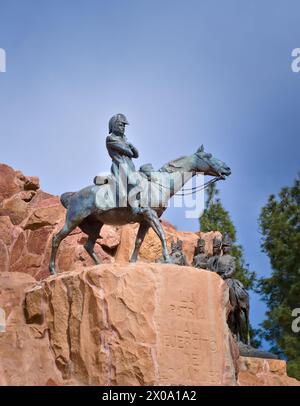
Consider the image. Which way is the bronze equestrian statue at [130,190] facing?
to the viewer's right

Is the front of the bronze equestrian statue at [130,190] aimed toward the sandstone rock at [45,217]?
no

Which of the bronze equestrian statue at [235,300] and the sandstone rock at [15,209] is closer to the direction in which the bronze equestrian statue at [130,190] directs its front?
the bronze equestrian statue

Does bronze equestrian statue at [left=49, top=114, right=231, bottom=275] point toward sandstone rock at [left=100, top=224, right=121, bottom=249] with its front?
no

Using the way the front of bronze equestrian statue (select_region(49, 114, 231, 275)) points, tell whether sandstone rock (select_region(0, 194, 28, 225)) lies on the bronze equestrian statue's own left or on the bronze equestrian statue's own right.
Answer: on the bronze equestrian statue's own left

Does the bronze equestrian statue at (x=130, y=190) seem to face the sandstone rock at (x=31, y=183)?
no

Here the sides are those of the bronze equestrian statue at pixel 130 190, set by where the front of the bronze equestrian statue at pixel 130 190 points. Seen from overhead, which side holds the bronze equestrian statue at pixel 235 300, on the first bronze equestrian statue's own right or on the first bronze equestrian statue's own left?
on the first bronze equestrian statue's own left

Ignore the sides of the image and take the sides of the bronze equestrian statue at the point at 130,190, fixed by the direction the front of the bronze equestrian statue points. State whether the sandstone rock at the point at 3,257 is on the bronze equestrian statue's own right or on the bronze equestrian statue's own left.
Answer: on the bronze equestrian statue's own left

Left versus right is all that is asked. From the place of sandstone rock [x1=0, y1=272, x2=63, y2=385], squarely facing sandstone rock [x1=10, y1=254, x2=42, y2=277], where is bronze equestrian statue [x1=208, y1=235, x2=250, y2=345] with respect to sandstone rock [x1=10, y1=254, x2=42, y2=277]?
right

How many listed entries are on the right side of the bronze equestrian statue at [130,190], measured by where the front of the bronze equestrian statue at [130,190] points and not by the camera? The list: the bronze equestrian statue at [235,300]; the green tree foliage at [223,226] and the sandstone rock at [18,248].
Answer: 0

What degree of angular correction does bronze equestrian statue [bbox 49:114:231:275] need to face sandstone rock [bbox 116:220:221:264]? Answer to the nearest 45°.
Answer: approximately 90° to its left
